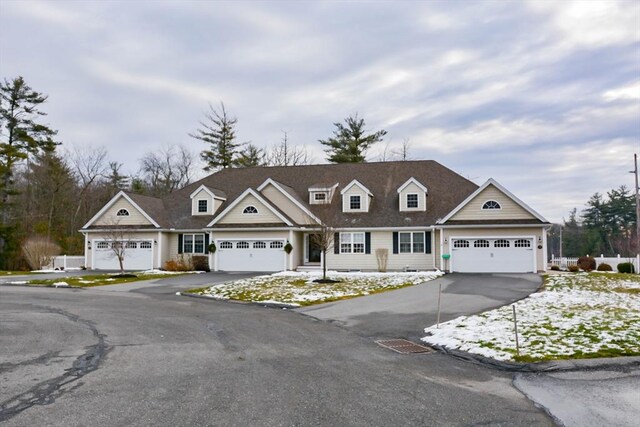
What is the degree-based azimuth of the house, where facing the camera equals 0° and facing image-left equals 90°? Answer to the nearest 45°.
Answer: approximately 0°

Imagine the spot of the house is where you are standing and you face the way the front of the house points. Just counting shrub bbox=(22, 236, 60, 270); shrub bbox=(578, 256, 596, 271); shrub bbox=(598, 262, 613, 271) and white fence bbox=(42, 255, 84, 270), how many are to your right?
2

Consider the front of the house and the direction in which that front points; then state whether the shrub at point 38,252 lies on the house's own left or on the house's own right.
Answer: on the house's own right

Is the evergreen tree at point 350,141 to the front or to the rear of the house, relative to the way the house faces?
to the rear

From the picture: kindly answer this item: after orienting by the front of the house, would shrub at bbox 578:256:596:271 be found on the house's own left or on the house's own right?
on the house's own left

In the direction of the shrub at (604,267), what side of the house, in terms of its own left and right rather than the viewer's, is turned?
left

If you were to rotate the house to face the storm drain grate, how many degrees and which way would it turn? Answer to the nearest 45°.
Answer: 0° — it already faces it

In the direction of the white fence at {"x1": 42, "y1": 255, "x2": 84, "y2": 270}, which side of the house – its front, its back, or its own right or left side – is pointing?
right
